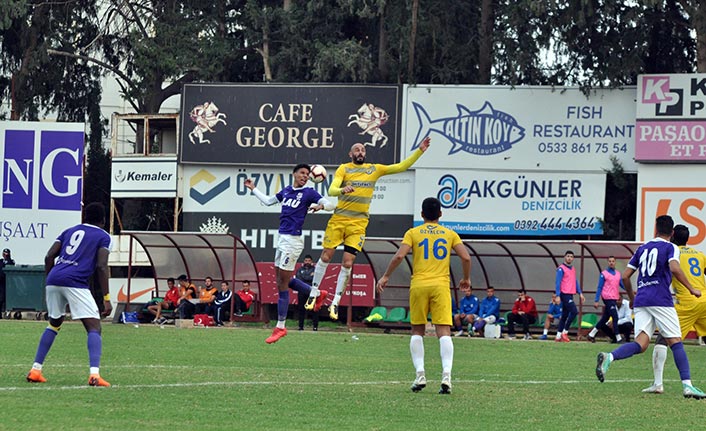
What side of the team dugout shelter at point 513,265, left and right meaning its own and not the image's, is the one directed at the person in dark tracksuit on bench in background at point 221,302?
right

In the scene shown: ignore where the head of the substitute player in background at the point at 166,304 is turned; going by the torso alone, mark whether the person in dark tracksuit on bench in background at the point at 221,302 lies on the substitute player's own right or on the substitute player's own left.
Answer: on the substitute player's own left

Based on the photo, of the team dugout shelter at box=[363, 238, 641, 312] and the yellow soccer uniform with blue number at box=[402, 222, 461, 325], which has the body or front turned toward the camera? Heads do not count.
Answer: the team dugout shelter

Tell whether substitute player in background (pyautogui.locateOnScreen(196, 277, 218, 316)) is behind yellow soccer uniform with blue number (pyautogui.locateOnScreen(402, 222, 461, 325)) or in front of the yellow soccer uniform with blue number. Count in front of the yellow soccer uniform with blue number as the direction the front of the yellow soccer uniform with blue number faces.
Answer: in front

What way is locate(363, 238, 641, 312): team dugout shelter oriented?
toward the camera

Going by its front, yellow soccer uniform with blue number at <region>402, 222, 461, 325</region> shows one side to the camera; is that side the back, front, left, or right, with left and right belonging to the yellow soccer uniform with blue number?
back

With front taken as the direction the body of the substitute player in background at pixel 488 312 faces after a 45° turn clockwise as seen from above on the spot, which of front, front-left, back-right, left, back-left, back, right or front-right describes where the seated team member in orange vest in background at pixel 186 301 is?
front

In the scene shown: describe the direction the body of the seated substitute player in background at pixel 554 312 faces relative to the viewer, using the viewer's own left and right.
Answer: facing the viewer and to the left of the viewer

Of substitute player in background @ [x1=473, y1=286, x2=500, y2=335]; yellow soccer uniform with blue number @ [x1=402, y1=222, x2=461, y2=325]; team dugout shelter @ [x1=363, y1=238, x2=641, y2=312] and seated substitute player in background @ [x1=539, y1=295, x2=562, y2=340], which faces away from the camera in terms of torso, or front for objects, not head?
the yellow soccer uniform with blue number

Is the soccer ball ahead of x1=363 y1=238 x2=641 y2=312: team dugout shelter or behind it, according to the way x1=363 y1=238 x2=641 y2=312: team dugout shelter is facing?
ahead

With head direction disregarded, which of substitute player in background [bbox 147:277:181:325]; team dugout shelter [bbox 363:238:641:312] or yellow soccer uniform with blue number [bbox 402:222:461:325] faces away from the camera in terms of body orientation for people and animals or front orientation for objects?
the yellow soccer uniform with blue number

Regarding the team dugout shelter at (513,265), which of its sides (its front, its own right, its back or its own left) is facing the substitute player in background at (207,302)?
right

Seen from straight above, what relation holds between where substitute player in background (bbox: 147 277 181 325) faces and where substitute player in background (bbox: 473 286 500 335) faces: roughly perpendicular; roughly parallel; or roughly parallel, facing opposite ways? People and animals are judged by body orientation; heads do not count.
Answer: roughly parallel

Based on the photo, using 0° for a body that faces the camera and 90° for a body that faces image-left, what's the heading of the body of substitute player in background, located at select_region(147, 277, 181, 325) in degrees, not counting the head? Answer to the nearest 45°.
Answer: approximately 45°

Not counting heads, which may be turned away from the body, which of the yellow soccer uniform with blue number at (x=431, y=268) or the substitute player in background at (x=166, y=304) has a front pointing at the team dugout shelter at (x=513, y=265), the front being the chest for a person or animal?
the yellow soccer uniform with blue number
